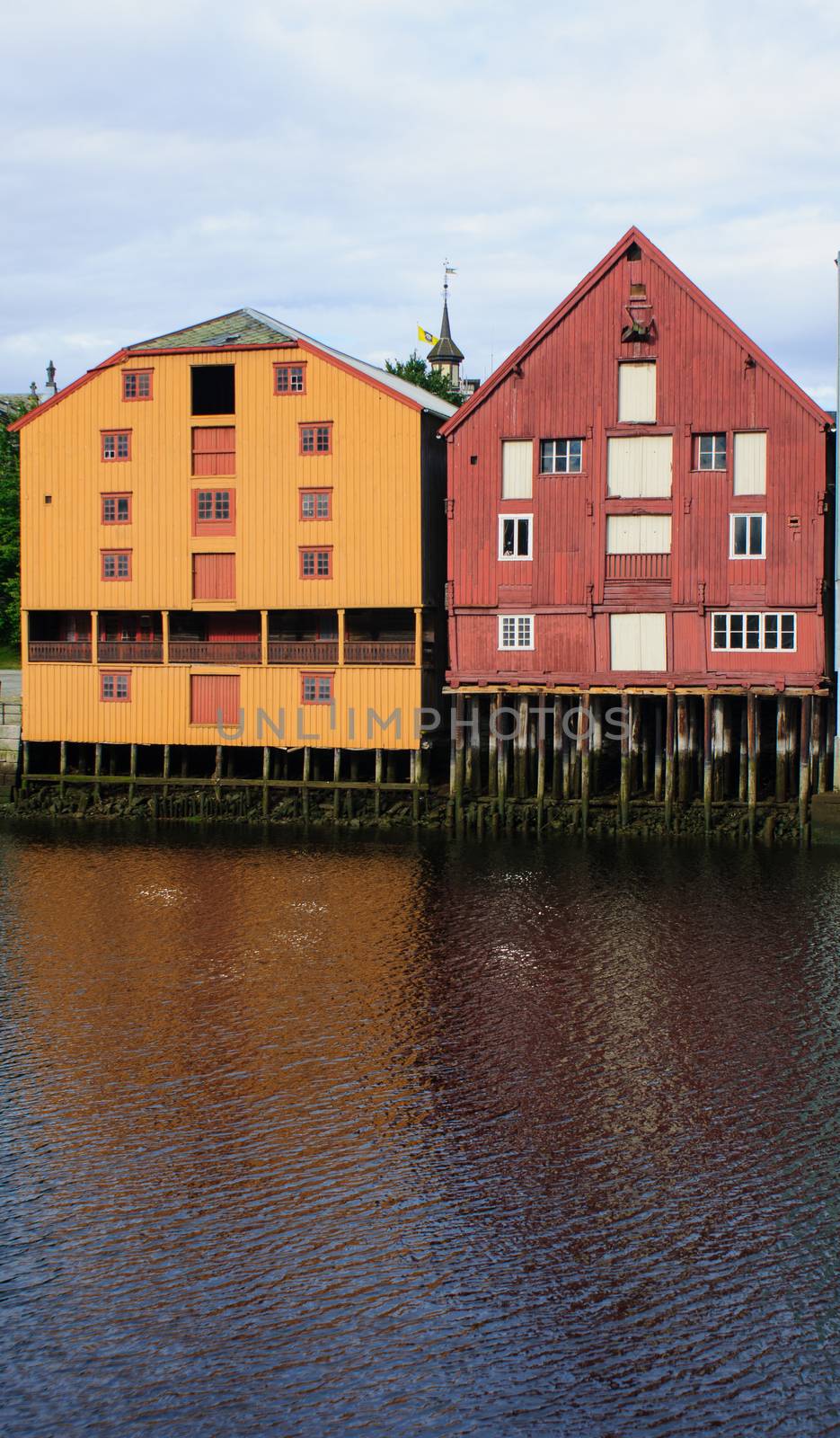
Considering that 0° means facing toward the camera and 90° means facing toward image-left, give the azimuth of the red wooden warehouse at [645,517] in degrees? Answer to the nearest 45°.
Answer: approximately 0°

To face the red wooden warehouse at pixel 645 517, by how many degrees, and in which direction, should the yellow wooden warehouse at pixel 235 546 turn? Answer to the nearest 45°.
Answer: approximately 45° to its left

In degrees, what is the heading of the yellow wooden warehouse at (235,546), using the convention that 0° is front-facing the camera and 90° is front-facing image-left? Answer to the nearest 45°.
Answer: approximately 0°

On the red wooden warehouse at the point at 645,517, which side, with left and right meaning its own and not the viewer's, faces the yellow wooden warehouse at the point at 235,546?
right

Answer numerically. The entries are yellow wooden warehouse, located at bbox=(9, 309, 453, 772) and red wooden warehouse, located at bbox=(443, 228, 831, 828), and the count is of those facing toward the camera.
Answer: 2
